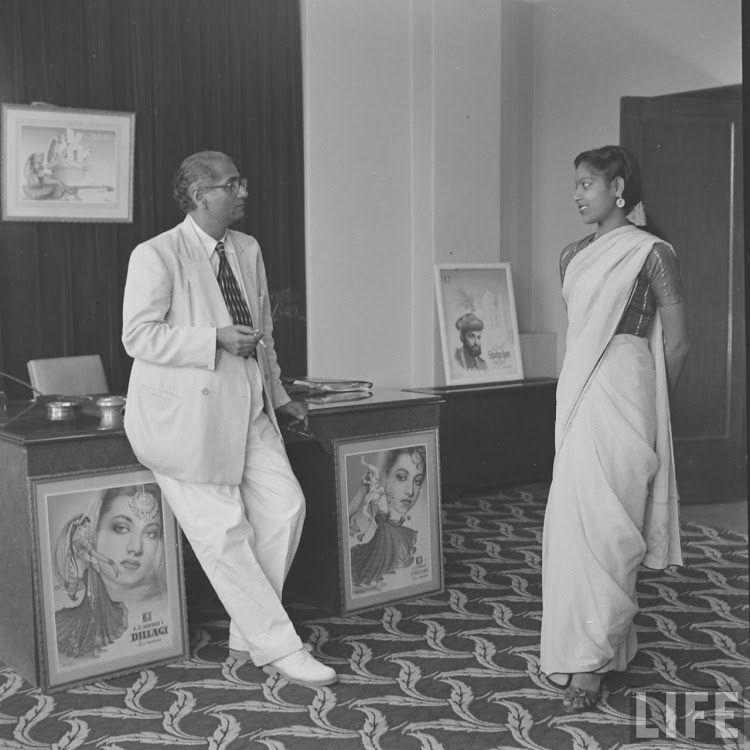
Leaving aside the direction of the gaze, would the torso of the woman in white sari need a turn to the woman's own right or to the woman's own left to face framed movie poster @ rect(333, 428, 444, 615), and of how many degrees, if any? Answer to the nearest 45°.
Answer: approximately 90° to the woman's own right

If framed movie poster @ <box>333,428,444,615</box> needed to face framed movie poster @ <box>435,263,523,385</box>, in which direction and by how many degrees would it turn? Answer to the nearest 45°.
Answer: approximately 135° to its left

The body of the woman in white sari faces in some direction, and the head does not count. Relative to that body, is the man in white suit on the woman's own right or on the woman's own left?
on the woman's own right

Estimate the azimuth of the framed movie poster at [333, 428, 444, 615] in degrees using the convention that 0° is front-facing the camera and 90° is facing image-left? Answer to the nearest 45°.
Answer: approximately 315°

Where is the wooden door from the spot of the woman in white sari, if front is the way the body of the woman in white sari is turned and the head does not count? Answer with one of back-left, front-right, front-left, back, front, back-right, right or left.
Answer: back-right

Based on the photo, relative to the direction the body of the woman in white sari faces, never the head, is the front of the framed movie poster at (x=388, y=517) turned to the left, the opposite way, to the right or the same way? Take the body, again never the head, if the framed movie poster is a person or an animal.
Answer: to the left

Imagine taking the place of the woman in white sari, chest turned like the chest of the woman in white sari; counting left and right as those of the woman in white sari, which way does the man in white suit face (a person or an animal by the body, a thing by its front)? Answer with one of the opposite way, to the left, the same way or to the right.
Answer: to the left

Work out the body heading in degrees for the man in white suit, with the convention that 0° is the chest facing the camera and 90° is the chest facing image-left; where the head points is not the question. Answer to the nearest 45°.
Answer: approximately 315°

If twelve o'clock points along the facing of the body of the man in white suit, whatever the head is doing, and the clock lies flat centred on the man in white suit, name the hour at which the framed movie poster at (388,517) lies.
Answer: The framed movie poster is roughly at 9 o'clock from the man in white suit.

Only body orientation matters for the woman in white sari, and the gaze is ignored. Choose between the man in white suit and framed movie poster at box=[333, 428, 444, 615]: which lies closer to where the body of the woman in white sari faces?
the man in white suit

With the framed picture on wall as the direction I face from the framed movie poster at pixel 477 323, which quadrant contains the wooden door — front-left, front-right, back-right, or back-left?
back-left

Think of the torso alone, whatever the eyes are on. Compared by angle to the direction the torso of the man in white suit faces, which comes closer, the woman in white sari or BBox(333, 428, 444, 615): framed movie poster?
the woman in white sari

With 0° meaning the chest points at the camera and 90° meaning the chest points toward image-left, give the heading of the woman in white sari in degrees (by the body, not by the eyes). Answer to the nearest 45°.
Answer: approximately 45°

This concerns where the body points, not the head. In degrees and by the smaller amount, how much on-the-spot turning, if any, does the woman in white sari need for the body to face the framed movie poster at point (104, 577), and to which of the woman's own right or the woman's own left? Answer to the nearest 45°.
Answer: approximately 45° to the woman's own right
